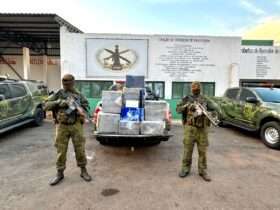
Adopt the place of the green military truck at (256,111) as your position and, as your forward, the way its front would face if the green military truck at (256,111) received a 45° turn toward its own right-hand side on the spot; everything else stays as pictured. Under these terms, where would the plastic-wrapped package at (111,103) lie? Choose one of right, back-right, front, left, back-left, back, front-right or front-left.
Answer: front-right

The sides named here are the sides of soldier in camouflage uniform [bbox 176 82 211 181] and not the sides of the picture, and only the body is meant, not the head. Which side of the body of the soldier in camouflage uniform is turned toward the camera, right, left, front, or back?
front

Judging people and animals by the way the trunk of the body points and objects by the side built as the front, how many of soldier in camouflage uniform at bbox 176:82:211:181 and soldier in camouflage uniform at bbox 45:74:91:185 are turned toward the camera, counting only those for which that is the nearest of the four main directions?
2

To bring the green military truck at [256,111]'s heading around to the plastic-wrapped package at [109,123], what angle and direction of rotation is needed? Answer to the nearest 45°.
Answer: approximately 90° to its right

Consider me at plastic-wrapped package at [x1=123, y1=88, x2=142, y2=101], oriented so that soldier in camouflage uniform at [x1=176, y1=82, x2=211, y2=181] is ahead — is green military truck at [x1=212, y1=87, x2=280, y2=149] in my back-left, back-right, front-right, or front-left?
front-left

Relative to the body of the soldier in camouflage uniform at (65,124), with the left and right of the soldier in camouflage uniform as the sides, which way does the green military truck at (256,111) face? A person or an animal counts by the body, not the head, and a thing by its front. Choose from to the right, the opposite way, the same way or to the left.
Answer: the same way

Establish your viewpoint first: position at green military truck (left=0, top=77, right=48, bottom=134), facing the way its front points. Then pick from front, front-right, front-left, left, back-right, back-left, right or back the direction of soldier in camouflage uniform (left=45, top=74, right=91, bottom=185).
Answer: front-left

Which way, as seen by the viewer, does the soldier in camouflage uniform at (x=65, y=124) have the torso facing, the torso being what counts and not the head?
toward the camera

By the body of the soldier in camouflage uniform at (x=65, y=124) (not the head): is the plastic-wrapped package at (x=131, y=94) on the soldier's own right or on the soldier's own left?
on the soldier's own left

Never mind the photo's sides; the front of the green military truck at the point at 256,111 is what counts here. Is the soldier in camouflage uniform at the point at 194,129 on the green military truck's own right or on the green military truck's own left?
on the green military truck's own right

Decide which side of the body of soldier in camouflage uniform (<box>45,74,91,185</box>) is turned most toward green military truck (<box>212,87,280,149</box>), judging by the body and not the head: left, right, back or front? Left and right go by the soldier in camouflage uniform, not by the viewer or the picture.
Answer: left

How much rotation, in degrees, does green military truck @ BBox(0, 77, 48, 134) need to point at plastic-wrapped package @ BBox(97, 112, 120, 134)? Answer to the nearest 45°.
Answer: approximately 45° to its left

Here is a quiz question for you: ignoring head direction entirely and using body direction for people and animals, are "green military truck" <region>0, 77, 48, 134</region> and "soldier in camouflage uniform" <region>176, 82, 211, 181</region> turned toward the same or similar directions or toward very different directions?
same or similar directions

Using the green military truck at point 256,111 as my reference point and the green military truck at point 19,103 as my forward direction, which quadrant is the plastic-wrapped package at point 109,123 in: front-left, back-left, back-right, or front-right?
front-left
